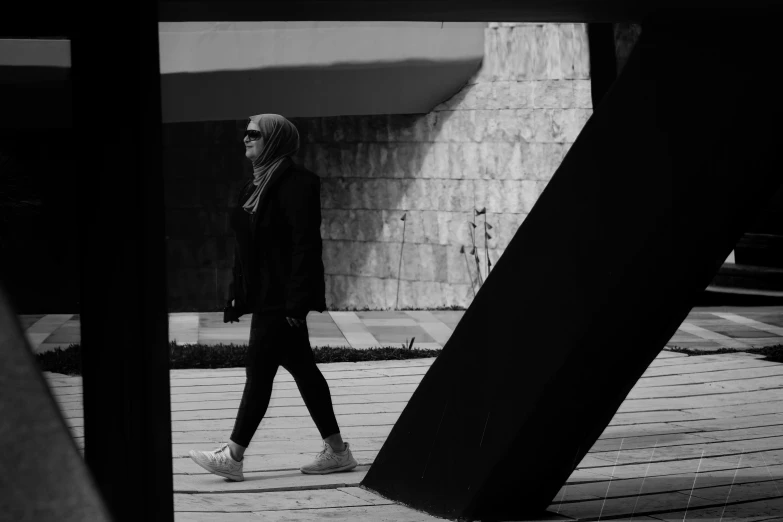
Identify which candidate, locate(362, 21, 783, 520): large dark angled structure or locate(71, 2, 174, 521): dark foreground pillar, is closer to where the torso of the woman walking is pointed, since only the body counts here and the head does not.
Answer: the dark foreground pillar

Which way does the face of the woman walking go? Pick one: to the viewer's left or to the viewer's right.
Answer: to the viewer's left

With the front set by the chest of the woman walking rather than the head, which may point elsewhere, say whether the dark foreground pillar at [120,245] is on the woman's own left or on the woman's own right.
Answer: on the woman's own left

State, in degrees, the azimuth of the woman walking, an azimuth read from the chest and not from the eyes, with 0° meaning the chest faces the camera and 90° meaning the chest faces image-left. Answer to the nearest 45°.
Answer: approximately 90°

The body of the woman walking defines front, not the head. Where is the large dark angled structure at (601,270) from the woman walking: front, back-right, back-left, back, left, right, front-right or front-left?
back-left
